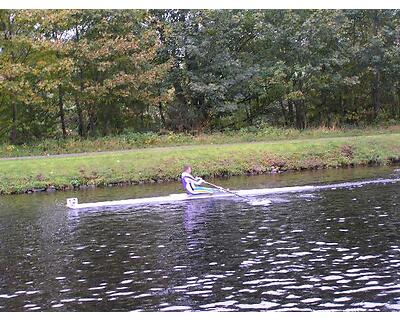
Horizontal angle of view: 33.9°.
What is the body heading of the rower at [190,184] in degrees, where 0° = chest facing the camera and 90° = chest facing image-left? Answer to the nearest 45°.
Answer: approximately 270°

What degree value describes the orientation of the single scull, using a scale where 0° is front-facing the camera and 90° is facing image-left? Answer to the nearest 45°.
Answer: approximately 90°
